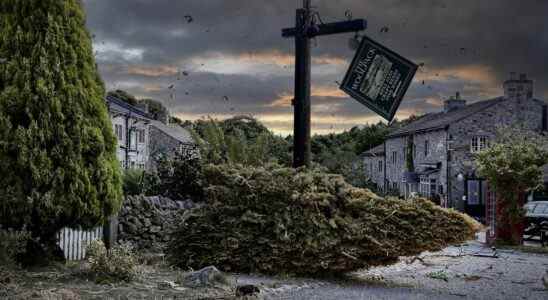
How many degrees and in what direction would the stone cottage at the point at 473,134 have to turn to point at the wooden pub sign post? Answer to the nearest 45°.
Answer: approximately 45° to its left

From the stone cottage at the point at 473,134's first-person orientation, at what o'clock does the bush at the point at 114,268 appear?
The bush is roughly at 11 o'clock from the stone cottage.

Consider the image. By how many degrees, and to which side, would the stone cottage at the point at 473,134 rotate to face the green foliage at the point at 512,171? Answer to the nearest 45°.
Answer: approximately 45° to its left

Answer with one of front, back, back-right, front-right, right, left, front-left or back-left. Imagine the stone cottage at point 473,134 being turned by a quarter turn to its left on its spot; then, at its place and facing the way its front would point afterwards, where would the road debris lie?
front-right

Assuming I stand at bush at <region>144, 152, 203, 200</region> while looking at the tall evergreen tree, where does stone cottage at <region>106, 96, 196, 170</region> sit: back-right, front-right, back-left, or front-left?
back-right

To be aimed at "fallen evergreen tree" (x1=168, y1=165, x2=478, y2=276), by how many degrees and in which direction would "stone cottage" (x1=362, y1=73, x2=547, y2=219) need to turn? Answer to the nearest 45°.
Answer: approximately 45° to its left

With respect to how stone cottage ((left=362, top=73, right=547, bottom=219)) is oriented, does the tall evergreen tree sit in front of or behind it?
in front

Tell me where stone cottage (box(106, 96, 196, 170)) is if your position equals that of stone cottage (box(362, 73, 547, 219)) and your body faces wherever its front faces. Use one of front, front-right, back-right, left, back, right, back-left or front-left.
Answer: front-right

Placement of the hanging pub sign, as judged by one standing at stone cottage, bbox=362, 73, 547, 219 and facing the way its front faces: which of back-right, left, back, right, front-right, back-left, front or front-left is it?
front-left

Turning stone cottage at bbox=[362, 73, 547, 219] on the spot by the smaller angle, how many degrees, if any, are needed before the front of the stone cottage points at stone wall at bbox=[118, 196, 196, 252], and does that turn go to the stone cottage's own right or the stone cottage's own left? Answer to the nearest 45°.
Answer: approximately 45° to the stone cottage's own left

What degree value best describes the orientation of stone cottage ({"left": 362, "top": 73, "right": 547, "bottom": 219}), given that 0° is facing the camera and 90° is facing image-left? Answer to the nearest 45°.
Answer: approximately 45°

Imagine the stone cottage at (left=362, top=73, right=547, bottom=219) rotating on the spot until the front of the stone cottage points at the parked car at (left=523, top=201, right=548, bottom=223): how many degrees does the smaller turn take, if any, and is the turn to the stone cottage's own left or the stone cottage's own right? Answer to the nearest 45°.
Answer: approximately 45° to the stone cottage's own left
